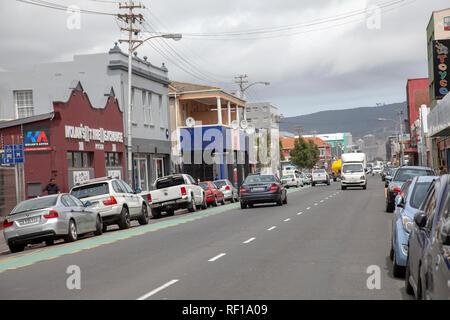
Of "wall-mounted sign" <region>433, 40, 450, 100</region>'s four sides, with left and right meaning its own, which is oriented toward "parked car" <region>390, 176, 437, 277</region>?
front

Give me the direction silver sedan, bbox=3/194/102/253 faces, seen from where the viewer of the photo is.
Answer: facing away from the viewer and to the right of the viewer

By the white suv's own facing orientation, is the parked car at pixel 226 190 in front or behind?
in front

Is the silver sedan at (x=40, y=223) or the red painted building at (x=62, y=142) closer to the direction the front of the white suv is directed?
the red painted building

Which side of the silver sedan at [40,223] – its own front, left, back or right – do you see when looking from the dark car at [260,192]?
front

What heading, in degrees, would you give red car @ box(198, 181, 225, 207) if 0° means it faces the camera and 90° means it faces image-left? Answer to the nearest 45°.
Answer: approximately 225°

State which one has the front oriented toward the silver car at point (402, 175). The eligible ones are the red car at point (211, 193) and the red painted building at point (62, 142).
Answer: the red painted building

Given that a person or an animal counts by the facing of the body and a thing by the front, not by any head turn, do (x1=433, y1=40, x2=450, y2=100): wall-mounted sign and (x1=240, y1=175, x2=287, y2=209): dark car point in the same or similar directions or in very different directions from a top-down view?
very different directions

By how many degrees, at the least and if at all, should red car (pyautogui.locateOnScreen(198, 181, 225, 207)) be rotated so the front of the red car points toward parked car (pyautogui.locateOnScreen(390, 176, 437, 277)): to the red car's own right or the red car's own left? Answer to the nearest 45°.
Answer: approximately 135° to the red car's own right

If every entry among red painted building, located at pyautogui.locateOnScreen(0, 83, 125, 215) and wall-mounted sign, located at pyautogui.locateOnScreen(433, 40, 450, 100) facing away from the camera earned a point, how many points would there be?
0

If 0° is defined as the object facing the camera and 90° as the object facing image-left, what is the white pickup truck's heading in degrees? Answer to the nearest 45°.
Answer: approximately 225°

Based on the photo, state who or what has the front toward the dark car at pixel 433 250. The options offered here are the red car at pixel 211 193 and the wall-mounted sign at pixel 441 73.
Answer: the wall-mounted sign

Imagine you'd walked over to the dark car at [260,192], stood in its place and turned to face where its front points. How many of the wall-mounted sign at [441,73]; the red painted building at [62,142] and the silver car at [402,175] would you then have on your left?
1

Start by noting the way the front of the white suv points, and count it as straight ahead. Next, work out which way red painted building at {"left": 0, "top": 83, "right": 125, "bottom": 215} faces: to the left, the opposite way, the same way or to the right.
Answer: to the right
